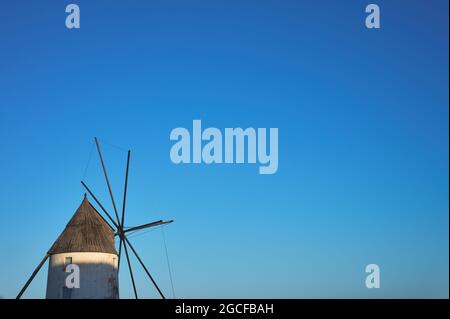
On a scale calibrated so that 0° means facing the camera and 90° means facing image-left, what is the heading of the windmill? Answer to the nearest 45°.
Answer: approximately 225°
